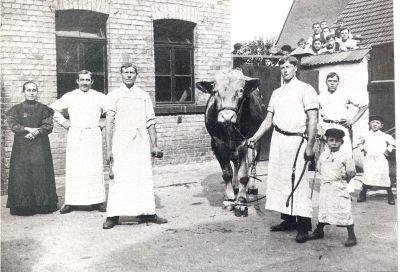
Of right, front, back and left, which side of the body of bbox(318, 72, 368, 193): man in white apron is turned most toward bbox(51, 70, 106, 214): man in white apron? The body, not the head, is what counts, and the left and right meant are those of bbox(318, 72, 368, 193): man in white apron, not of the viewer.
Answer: right

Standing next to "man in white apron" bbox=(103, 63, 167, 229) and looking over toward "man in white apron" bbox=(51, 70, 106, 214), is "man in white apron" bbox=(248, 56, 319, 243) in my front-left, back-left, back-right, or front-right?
back-right

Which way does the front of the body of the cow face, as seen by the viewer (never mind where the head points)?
toward the camera

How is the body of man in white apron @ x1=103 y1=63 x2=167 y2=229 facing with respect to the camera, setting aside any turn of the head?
toward the camera

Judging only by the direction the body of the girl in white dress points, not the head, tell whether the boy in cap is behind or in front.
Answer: in front

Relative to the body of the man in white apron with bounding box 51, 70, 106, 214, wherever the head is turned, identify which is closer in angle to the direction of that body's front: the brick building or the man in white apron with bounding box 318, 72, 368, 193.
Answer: the man in white apron

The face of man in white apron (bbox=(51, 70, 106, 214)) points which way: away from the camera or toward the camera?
toward the camera

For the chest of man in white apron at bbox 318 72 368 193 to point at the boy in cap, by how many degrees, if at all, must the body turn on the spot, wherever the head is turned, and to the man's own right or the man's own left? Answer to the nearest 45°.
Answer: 0° — they already face them

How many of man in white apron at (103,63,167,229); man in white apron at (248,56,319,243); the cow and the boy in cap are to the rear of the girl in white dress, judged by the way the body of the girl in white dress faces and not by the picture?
0

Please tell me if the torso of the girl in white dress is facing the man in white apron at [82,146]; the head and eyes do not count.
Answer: no

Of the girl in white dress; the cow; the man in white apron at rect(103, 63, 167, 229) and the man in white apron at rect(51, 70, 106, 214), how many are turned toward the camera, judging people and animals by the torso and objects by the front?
4

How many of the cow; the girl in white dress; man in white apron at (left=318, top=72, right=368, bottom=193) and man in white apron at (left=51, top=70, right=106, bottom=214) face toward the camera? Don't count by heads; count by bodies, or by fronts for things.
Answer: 4

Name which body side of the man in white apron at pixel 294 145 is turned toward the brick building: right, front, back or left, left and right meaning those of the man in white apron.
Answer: right

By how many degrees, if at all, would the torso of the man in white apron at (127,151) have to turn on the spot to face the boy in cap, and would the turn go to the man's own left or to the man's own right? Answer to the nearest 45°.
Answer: approximately 45° to the man's own left

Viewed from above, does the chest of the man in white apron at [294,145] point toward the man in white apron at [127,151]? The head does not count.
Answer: no

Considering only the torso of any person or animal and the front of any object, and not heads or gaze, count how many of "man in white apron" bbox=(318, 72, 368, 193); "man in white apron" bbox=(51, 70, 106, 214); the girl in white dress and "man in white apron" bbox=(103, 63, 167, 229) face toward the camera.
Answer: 4

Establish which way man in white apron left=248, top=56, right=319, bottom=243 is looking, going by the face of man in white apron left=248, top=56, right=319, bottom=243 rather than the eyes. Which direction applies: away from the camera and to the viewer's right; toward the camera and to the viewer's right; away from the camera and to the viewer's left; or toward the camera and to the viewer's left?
toward the camera and to the viewer's left
